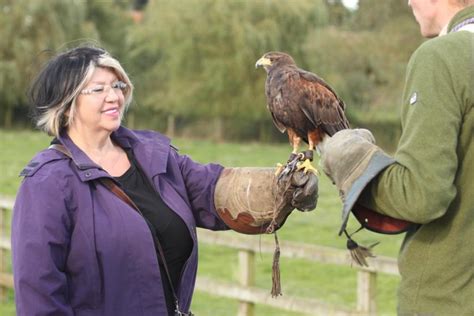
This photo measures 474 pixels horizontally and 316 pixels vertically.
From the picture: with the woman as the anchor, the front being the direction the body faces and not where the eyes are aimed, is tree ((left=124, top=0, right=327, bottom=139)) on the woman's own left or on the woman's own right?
on the woman's own left

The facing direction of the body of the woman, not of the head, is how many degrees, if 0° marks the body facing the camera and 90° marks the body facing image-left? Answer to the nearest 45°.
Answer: approximately 315°

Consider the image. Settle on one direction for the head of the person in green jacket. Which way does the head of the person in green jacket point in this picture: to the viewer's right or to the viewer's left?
to the viewer's left

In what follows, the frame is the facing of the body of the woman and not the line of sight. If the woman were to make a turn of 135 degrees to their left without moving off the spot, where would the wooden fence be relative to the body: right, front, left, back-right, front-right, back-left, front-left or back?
front-right
